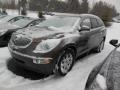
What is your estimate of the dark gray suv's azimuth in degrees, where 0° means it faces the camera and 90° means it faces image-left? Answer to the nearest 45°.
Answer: approximately 45°
